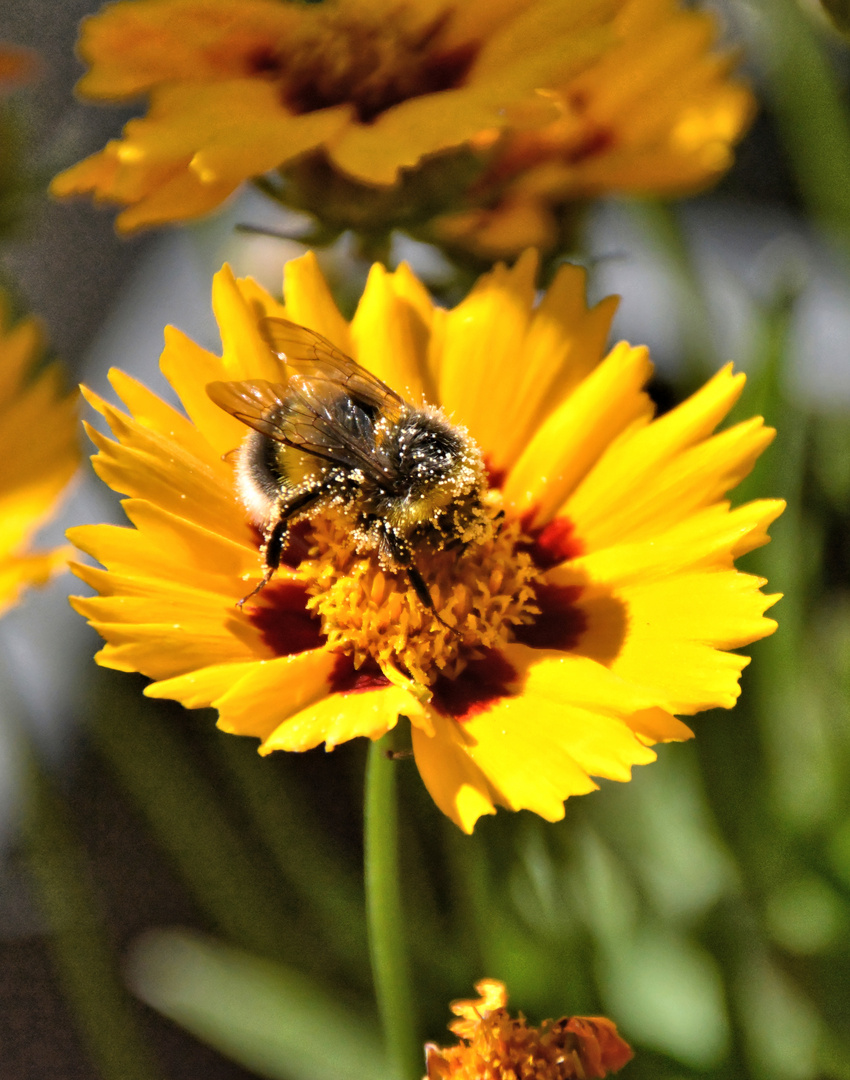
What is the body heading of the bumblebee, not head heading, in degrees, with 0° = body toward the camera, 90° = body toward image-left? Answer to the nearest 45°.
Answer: approximately 270°
